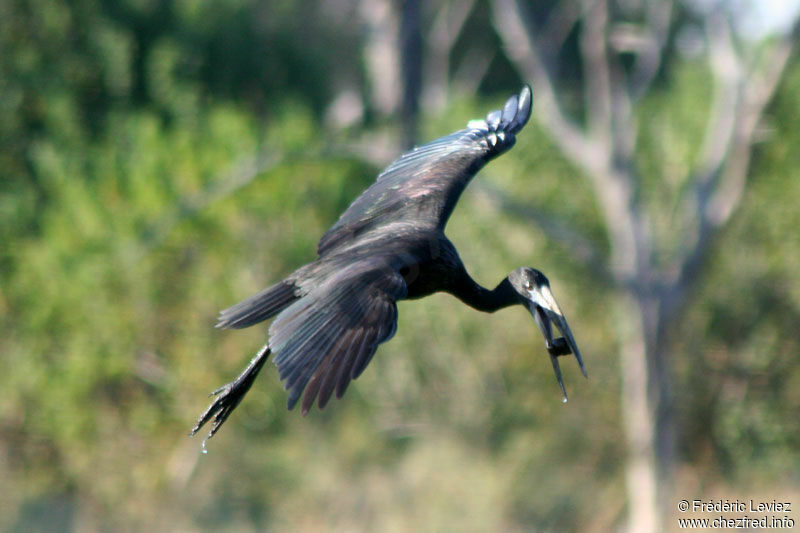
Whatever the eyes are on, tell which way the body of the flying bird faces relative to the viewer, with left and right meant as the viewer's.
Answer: facing to the right of the viewer
